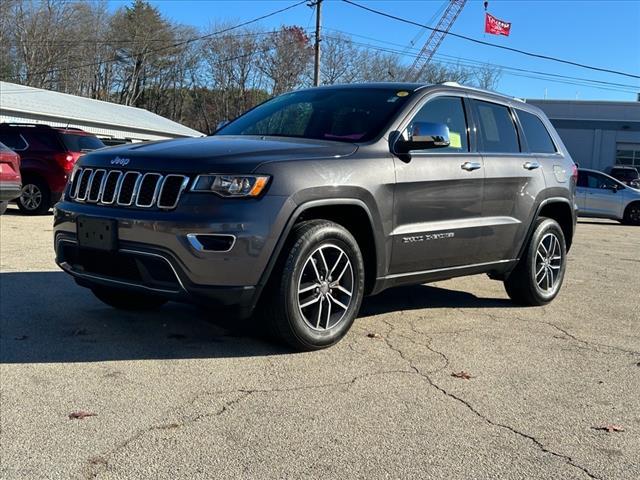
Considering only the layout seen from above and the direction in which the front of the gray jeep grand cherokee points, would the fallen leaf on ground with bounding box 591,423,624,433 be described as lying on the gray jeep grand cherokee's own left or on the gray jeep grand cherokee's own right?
on the gray jeep grand cherokee's own left

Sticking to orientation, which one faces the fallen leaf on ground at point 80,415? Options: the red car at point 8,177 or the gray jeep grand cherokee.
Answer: the gray jeep grand cherokee

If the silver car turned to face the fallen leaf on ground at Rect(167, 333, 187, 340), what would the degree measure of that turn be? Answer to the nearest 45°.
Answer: approximately 90° to its right

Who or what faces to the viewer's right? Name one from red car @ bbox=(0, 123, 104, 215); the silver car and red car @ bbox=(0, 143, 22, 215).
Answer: the silver car

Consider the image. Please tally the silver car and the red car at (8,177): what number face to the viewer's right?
1

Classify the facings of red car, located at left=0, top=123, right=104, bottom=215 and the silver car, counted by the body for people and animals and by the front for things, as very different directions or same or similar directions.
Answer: very different directions

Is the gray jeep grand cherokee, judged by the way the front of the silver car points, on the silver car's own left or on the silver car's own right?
on the silver car's own right

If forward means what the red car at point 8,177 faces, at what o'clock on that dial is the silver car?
The silver car is roughly at 4 o'clock from the red car.

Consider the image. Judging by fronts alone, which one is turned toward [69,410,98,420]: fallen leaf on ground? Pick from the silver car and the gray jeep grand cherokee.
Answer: the gray jeep grand cherokee

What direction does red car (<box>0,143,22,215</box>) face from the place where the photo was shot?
facing away from the viewer and to the left of the viewer

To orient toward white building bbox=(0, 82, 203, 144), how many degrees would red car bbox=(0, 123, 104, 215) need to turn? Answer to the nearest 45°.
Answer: approximately 45° to its right

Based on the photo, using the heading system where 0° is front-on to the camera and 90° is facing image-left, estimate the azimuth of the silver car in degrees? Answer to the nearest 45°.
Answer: approximately 270°

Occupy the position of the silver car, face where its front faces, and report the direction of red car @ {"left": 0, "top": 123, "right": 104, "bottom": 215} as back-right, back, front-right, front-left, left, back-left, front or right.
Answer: back-right

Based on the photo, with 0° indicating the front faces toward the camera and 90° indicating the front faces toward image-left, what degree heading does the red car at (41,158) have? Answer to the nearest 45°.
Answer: approximately 135°
